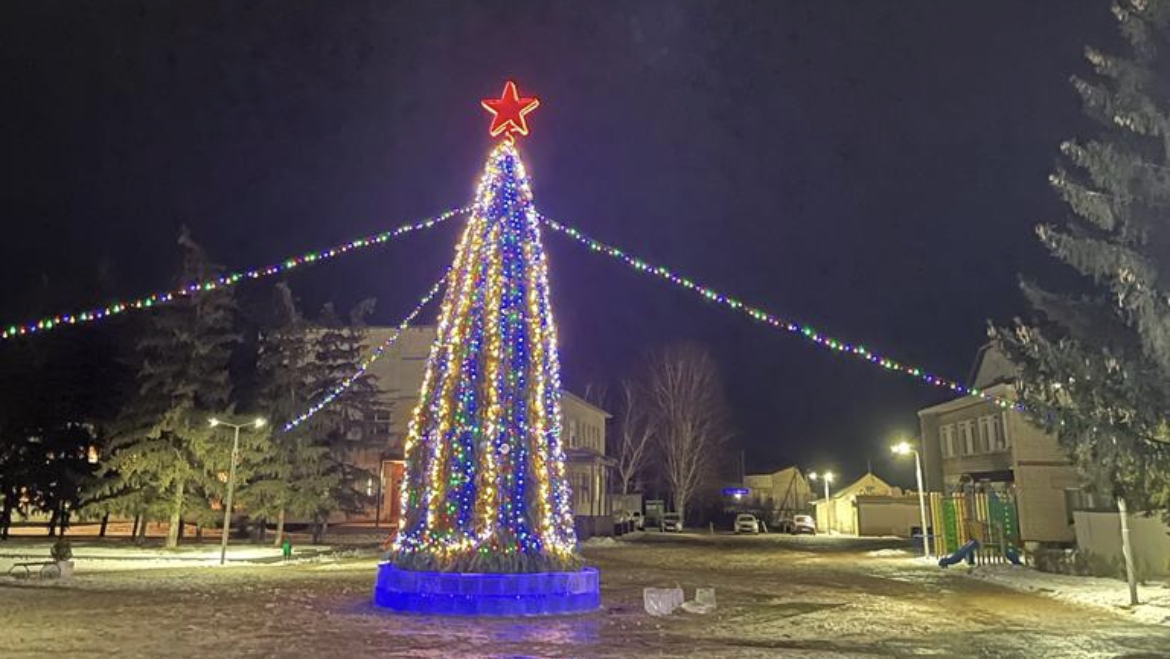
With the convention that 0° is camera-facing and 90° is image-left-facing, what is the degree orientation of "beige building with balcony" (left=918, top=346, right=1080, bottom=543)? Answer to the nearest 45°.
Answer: approximately 45°

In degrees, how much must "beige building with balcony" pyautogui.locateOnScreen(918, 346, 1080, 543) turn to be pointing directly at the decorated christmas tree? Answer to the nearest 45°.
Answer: approximately 45° to its left

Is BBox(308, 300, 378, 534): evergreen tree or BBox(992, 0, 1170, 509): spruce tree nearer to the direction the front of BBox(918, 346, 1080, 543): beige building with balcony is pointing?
the evergreen tree

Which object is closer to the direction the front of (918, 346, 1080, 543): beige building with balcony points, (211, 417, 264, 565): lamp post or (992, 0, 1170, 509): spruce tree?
the lamp post

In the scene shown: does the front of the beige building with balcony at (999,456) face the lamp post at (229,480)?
yes

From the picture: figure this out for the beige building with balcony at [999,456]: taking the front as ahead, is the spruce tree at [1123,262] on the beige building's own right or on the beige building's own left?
on the beige building's own left

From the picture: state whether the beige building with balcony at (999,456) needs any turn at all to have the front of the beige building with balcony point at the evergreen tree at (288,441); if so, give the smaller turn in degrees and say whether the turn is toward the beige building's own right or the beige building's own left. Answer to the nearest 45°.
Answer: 0° — it already faces it

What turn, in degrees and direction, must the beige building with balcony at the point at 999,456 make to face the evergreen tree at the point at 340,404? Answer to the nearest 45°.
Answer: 0° — it already faces it
